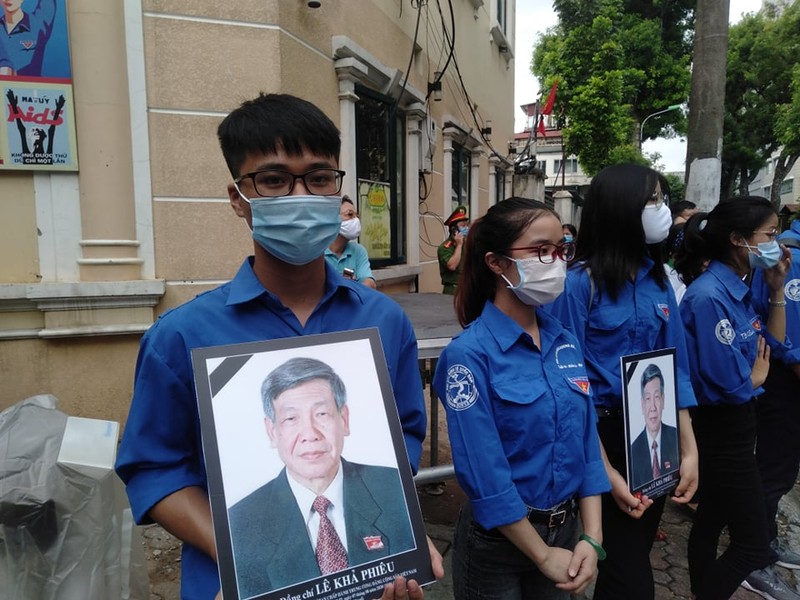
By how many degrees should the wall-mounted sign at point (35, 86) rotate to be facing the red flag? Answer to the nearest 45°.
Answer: approximately 135° to its left

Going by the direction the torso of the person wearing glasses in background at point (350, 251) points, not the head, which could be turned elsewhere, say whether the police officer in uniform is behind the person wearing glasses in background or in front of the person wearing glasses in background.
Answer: behind

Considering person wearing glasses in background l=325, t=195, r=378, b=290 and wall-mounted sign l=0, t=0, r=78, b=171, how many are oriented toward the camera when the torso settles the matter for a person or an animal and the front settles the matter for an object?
2

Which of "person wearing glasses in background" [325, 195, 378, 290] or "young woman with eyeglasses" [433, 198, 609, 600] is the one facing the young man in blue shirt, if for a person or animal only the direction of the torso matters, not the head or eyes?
the person wearing glasses in background

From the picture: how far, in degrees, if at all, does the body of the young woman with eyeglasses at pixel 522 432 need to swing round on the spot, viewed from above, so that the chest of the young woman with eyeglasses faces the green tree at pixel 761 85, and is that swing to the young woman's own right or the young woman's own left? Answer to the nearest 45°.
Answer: approximately 135° to the young woman's own left

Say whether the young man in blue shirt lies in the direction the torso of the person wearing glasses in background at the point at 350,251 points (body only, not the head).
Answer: yes
